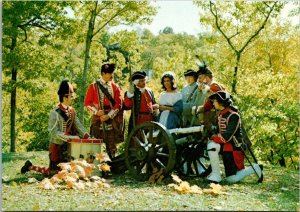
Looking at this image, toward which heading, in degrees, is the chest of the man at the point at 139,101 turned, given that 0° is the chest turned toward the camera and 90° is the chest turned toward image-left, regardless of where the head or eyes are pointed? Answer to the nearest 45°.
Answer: approximately 315°

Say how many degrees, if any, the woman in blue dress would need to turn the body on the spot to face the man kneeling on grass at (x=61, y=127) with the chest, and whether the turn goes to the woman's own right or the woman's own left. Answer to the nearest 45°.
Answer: approximately 45° to the woman's own right

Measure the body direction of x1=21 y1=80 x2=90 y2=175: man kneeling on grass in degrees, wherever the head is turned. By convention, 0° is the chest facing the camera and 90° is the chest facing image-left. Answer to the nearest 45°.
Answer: approximately 315°

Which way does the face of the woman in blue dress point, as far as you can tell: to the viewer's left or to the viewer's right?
to the viewer's left

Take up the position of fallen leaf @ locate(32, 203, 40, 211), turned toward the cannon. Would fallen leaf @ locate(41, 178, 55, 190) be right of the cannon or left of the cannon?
left
